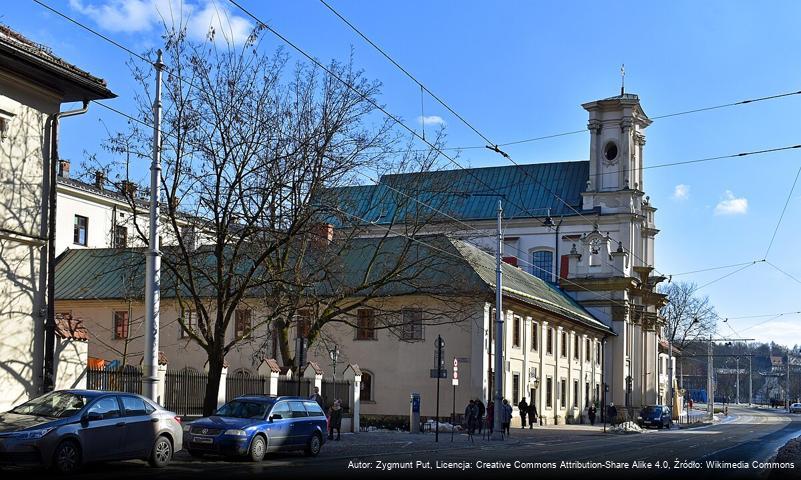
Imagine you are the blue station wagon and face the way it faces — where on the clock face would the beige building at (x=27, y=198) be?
The beige building is roughly at 2 o'clock from the blue station wagon.

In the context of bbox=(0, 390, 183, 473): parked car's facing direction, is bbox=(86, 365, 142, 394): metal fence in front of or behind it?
behind

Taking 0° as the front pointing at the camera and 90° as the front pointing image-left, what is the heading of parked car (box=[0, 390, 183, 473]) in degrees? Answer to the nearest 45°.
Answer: approximately 45°

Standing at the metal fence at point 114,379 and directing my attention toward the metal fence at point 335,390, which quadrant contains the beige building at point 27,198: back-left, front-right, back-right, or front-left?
back-right

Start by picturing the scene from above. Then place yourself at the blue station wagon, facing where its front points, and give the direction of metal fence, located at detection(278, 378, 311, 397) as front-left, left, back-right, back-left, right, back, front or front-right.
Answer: back-right

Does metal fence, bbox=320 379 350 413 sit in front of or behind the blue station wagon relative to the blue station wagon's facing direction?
behind

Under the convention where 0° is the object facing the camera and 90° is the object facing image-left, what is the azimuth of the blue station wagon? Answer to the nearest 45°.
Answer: approximately 45°
